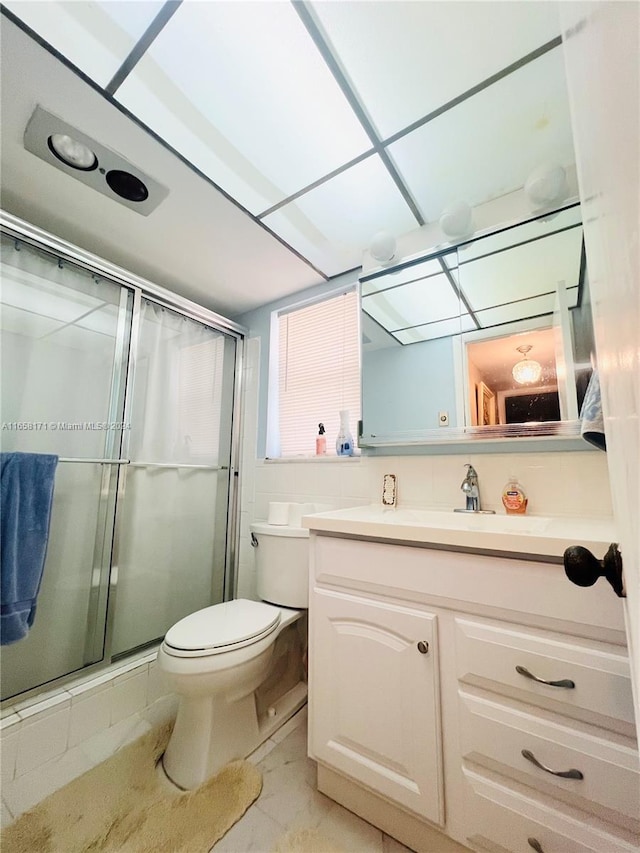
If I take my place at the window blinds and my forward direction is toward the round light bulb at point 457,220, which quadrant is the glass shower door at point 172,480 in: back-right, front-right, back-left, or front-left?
back-right

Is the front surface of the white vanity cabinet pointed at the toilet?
no

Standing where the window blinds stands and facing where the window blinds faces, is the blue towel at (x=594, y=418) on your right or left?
on your left

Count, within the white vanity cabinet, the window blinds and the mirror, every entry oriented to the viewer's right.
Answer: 0

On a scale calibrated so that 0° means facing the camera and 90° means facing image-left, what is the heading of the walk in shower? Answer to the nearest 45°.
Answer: approximately 315°

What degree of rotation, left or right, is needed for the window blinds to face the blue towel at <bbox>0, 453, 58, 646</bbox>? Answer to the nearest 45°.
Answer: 0° — it already faces it

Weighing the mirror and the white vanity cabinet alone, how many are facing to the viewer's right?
0

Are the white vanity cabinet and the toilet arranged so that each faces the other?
no

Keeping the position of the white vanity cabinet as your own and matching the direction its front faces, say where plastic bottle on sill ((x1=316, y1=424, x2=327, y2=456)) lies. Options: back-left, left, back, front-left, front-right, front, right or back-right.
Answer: right

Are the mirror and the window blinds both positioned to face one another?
no

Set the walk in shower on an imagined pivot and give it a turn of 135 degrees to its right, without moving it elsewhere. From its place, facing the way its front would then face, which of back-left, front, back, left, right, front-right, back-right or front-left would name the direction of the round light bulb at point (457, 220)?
back-left

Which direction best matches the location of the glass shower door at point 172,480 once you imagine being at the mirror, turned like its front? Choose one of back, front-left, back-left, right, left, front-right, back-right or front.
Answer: front-right

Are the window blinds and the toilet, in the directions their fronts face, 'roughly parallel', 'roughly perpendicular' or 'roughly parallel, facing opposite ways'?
roughly parallel

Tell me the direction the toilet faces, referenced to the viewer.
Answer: facing the viewer and to the left of the viewer

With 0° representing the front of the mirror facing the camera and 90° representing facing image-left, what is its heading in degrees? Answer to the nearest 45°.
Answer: approximately 45°
